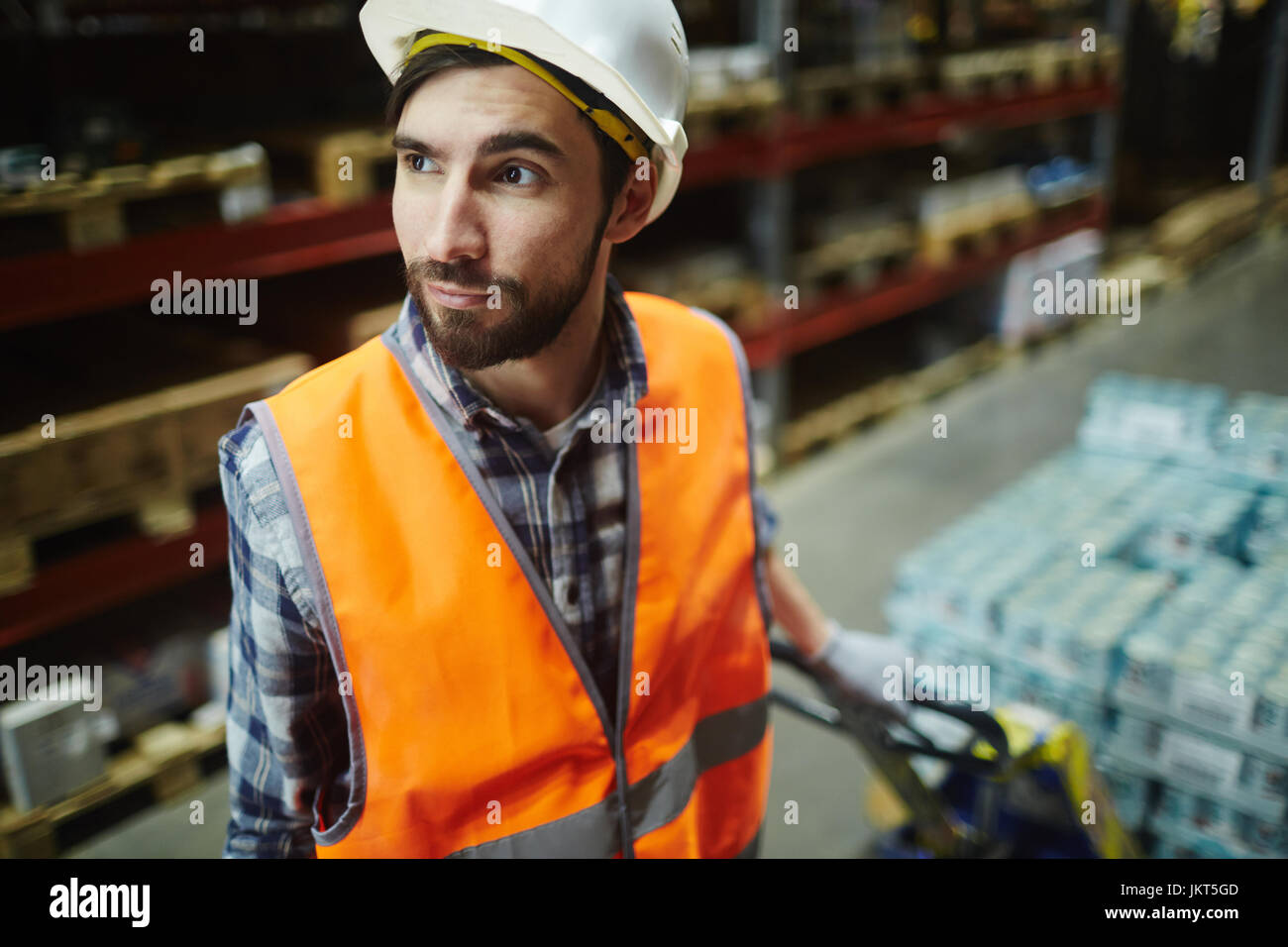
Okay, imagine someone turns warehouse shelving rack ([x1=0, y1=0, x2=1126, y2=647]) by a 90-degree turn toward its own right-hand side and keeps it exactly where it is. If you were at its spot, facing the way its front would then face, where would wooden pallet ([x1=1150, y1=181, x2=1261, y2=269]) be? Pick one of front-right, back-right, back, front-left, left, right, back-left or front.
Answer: back

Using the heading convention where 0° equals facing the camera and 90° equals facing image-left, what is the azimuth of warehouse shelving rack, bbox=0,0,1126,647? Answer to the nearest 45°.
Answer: approximately 315°
